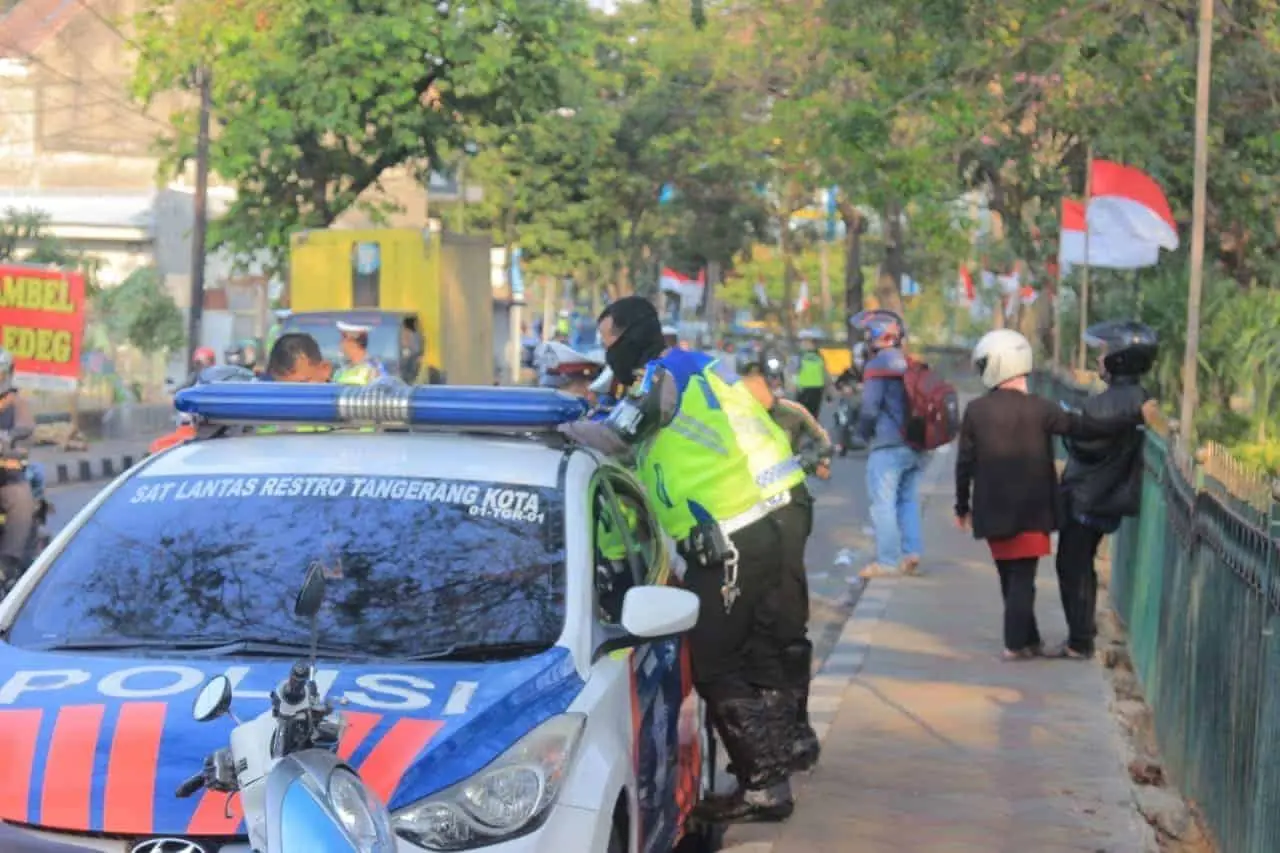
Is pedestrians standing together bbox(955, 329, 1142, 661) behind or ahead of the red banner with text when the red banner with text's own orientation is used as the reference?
ahead

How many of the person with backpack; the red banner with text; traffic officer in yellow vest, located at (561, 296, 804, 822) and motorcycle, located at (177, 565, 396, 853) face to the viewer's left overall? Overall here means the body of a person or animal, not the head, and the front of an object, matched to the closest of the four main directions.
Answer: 2

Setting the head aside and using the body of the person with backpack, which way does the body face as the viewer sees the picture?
to the viewer's left

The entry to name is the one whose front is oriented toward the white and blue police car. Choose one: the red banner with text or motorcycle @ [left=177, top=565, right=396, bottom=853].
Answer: the red banner with text

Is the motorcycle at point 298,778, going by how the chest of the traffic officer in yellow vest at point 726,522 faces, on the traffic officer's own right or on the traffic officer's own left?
on the traffic officer's own left

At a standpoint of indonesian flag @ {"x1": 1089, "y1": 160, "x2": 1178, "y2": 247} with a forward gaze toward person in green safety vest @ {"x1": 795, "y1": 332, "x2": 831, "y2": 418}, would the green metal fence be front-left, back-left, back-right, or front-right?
back-left

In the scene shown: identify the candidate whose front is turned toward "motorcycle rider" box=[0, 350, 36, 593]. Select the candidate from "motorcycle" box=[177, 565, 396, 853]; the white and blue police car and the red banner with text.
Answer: the red banner with text

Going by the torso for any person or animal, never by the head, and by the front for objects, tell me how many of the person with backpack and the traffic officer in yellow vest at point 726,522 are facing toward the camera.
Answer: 0

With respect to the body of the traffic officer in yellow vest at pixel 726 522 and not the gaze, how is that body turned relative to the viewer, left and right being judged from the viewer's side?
facing to the left of the viewer

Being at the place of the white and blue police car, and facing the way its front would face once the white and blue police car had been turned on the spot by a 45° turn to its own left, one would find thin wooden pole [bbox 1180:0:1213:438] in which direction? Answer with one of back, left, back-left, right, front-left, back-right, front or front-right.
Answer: back-left
